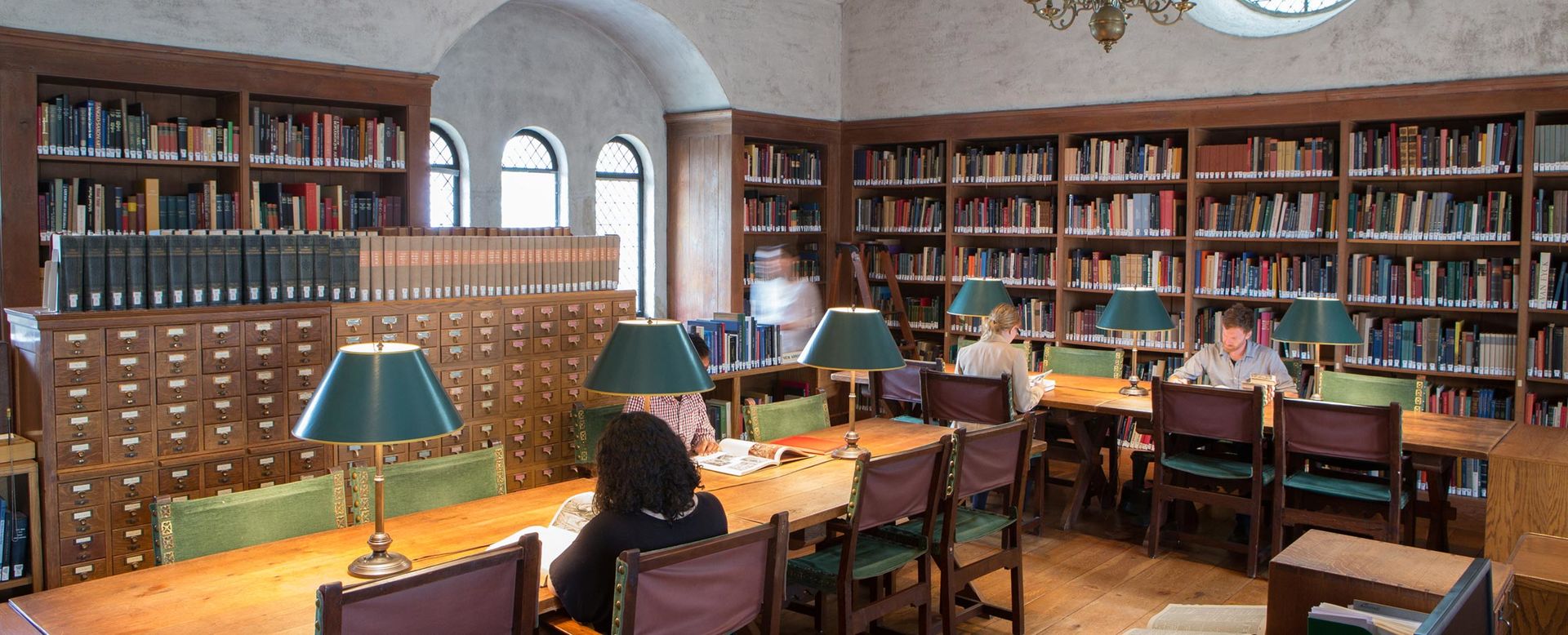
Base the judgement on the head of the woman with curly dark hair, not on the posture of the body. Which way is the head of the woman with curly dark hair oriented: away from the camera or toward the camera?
away from the camera

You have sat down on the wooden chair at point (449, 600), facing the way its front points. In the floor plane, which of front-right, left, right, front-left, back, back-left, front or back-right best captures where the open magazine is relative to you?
right

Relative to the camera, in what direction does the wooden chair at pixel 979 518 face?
facing away from the viewer and to the left of the viewer

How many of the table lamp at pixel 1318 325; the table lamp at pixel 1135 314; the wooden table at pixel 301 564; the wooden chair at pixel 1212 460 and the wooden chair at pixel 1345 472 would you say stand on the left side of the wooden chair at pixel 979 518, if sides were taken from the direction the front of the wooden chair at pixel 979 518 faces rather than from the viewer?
1

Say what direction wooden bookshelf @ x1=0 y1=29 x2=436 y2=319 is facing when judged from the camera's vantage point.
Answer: facing the viewer and to the right of the viewer

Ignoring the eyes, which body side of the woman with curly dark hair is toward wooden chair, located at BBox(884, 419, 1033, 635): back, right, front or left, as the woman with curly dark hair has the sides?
right

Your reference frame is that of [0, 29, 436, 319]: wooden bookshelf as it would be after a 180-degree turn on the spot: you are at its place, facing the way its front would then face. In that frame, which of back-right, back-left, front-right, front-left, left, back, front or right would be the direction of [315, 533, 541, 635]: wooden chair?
back-left

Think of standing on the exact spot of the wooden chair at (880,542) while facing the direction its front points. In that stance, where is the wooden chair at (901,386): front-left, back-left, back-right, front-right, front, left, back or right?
front-right

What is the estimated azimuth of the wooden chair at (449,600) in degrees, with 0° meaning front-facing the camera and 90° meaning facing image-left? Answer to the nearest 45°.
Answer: approximately 135°

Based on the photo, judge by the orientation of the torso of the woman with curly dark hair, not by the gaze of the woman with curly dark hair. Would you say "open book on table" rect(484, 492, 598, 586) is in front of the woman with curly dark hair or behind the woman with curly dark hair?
in front

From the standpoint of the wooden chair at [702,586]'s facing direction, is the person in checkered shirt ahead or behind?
ahead

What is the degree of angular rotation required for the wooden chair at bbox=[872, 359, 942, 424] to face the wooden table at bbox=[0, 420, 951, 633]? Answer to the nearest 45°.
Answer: approximately 180°
